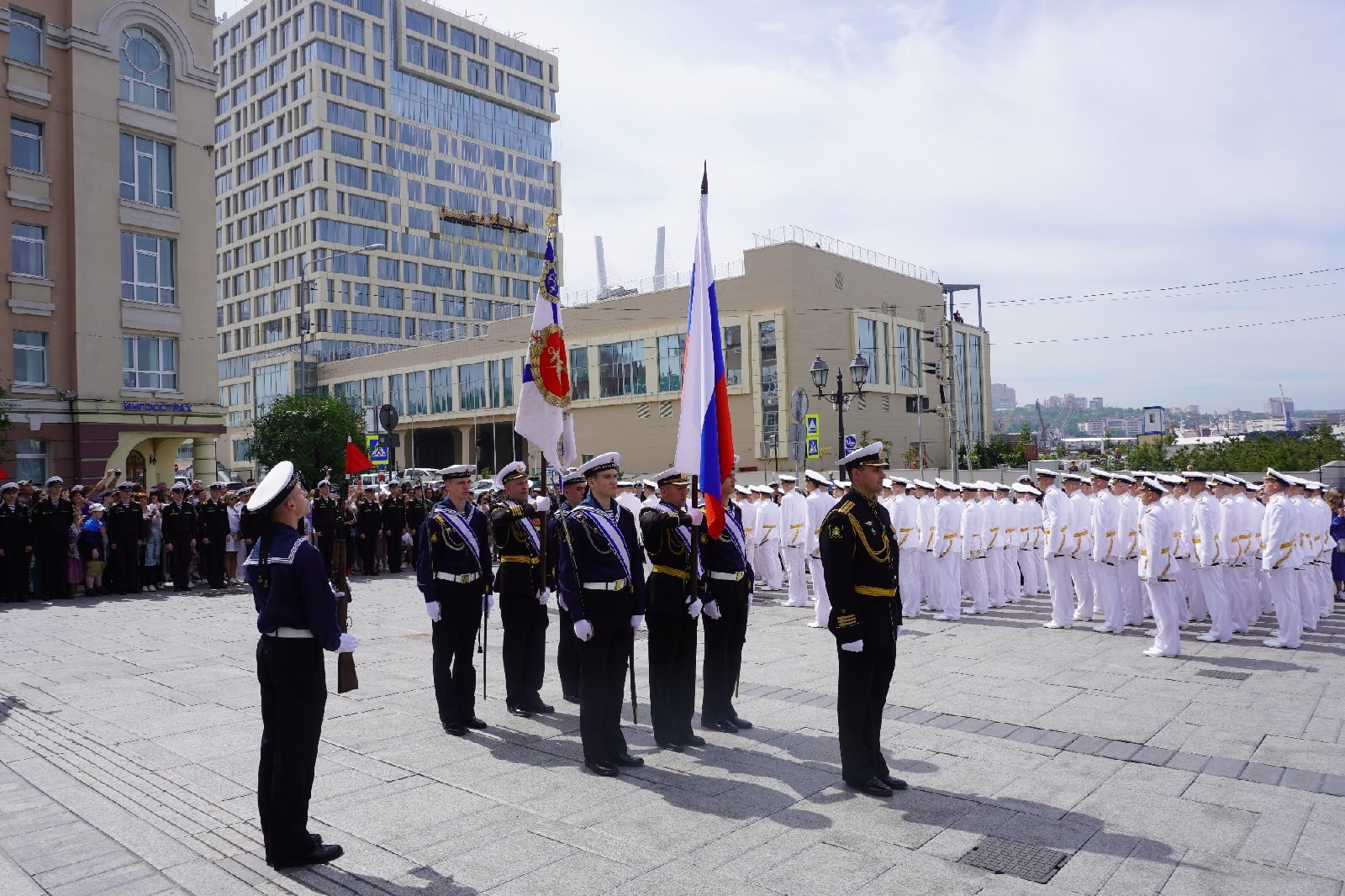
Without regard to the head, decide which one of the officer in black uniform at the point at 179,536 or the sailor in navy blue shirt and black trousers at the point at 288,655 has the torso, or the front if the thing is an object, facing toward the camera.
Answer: the officer in black uniform

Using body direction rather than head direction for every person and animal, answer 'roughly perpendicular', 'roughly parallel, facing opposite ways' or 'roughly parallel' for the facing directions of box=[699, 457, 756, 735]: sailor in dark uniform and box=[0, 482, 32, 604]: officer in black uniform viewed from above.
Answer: roughly parallel

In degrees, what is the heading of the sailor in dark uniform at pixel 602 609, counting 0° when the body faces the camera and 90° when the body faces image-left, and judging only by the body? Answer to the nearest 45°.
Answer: approximately 315°

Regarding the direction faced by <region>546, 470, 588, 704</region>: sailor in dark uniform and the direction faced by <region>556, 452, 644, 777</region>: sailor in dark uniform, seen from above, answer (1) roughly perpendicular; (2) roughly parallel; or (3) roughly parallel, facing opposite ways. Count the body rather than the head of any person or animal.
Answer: roughly parallel

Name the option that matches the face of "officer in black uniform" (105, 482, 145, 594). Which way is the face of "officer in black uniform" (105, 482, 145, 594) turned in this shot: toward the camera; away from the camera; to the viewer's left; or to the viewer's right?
toward the camera

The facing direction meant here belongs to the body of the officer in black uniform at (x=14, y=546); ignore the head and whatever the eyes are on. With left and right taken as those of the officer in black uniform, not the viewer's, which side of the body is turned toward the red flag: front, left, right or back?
left

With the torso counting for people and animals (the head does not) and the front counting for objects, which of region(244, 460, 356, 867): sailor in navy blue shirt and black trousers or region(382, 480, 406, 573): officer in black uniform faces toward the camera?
the officer in black uniform

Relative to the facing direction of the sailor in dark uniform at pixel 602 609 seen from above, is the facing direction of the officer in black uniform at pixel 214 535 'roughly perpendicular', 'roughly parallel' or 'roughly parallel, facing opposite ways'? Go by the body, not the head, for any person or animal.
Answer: roughly parallel

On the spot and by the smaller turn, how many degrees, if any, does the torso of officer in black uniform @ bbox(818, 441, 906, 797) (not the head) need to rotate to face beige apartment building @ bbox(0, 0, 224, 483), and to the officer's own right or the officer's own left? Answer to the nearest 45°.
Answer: approximately 180°

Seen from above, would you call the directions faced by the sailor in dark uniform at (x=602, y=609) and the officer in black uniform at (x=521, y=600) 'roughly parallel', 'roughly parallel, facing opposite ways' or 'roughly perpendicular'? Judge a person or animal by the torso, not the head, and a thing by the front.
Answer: roughly parallel

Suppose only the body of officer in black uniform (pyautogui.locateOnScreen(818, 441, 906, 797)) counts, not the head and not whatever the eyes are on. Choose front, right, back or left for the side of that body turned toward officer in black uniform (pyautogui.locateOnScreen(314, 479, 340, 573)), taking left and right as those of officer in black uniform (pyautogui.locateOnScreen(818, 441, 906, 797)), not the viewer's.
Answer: back

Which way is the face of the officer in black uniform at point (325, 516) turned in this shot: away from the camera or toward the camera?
toward the camera

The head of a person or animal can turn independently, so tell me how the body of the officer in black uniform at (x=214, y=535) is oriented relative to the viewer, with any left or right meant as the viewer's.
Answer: facing the viewer and to the right of the viewer

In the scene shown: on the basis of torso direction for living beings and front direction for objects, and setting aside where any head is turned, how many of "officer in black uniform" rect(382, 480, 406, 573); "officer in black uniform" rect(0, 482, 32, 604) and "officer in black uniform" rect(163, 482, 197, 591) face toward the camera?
3

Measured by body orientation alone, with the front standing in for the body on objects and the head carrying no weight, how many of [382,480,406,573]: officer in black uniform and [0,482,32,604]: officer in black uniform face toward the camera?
2

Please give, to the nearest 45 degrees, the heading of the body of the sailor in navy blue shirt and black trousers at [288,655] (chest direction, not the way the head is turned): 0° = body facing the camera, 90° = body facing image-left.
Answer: approximately 225°
